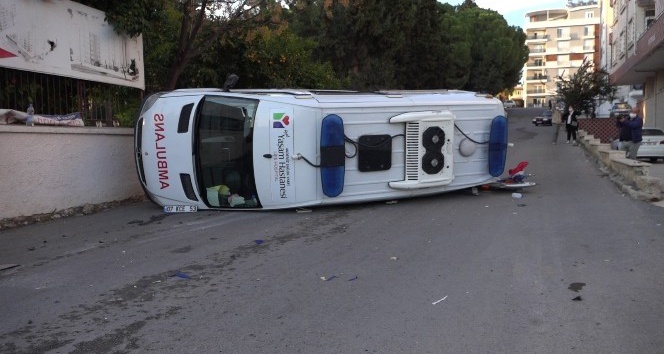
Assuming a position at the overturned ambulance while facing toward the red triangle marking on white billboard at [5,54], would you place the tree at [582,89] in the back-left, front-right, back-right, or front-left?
back-right

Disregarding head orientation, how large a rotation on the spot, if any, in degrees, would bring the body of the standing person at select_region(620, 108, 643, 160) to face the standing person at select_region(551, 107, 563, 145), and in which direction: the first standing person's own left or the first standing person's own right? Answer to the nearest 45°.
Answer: approximately 90° to the first standing person's own right

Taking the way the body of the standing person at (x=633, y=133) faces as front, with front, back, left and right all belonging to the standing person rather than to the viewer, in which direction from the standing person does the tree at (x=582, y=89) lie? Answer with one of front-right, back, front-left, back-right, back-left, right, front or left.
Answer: right

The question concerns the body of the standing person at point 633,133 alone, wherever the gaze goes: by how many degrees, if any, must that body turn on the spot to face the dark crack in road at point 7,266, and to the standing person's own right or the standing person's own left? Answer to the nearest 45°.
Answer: approximately 45° to the standing person's own left

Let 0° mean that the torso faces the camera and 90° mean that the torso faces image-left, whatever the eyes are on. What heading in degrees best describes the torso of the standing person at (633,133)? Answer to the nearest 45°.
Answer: approximately 90°

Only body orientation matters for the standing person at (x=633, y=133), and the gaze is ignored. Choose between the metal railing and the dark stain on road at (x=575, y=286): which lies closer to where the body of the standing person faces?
the metal railing

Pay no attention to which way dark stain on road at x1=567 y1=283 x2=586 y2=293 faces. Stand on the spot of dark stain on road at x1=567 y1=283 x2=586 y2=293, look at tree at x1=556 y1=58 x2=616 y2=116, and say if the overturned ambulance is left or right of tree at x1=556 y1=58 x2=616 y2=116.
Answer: left
